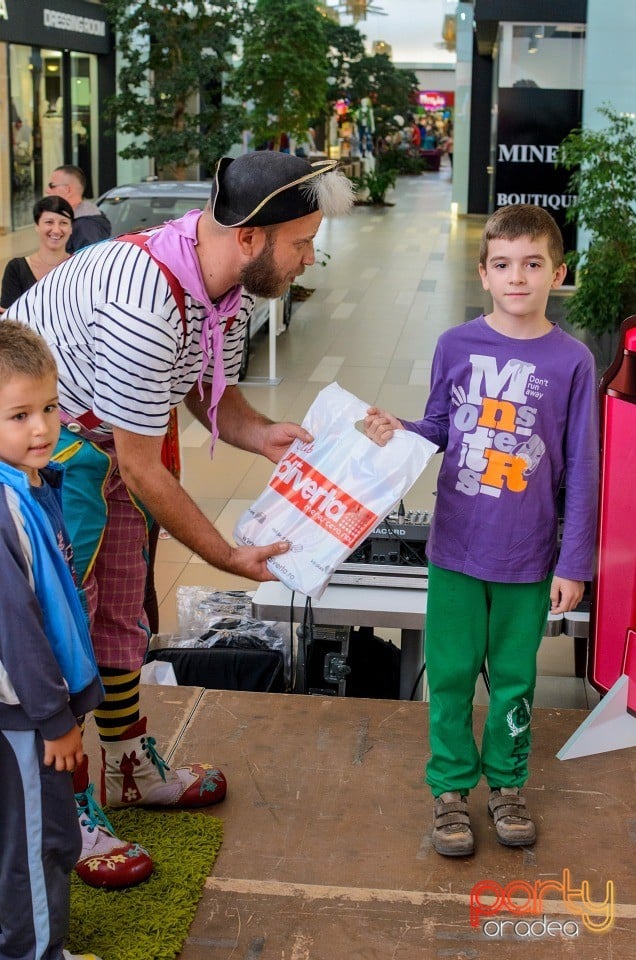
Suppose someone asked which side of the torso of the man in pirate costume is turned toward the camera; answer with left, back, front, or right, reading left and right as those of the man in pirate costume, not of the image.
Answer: right

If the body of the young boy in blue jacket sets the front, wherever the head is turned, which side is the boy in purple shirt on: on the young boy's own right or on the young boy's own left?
on the young boy's own left

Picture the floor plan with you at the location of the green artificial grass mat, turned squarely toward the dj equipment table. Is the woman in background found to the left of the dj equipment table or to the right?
left

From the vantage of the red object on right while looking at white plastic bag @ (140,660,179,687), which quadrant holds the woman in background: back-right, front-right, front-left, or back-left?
front-right

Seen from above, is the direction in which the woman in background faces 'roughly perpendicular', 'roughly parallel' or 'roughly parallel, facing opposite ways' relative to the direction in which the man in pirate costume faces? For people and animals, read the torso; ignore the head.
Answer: roughly perpendicular

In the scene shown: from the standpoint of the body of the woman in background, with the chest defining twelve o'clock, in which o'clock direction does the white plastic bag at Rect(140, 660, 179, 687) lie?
The white plastic bag is roughly at 12 o'clock from the woman in background.

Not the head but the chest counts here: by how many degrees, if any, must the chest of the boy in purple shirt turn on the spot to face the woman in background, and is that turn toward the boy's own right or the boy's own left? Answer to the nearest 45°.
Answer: approximately 135° to the boy's own right

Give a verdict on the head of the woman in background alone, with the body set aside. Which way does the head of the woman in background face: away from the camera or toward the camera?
toward the camera

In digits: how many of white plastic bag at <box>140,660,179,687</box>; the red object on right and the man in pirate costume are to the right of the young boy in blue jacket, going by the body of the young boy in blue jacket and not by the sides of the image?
0

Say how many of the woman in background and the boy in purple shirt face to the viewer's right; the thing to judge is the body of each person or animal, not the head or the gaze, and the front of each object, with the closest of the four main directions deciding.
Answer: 0

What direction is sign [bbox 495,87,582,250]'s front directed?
toward the camera

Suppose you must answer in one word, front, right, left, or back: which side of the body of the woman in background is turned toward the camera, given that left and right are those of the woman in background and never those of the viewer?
front

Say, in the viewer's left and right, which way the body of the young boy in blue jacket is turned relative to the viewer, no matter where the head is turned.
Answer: facing the viewer and to the right of the viewer

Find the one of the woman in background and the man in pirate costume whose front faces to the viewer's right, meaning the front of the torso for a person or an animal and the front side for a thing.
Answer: the man in pirate costume

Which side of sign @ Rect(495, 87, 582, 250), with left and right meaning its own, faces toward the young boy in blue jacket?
front

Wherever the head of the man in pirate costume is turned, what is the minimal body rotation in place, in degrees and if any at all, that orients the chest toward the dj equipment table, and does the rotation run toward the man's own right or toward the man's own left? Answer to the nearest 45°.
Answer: approximately 45° to the man's own left

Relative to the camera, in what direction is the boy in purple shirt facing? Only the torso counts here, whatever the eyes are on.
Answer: toward the camera

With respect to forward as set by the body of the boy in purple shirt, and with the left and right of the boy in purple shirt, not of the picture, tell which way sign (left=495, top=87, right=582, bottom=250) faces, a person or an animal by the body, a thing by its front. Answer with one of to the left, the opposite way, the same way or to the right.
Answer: the same way
